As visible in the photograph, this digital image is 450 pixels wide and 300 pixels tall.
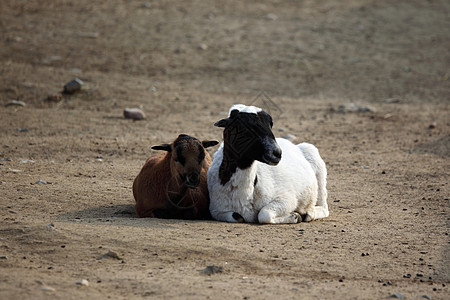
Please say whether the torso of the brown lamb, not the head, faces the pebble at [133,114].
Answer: no

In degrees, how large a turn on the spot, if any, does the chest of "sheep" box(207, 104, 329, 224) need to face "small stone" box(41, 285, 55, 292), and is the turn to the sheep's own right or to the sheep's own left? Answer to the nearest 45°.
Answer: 0° — it already faces it

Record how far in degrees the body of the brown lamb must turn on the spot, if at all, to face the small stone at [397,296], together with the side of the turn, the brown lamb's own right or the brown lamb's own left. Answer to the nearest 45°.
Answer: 0° — it already faces it

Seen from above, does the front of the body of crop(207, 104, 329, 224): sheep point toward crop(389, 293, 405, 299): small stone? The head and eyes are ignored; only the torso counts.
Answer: no

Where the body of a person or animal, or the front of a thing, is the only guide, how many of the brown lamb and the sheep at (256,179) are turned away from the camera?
0

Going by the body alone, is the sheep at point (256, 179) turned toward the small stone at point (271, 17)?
no

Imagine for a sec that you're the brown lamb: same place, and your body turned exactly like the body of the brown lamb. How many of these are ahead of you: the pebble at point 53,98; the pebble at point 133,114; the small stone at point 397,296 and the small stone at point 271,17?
1

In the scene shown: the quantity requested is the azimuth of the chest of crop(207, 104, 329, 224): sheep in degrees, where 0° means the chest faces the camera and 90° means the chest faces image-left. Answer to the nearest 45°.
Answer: approximately 45°

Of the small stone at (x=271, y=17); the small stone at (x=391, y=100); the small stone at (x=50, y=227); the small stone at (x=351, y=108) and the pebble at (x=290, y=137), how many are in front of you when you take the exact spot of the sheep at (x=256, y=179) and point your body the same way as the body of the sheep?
1

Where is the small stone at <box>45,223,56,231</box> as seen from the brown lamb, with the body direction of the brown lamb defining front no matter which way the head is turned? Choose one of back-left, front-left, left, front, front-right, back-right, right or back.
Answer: right

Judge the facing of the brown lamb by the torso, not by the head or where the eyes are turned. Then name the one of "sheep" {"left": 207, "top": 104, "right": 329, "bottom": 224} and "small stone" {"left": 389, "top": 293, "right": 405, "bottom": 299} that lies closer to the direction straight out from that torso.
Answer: the small stone

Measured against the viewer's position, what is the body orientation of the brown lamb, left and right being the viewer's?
facing the viewer and to the right of the viewer

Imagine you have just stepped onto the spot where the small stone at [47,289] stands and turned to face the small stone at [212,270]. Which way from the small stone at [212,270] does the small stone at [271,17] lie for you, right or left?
left

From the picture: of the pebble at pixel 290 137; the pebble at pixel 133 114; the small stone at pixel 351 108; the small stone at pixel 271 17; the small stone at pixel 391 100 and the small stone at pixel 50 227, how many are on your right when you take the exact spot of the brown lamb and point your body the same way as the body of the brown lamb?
1

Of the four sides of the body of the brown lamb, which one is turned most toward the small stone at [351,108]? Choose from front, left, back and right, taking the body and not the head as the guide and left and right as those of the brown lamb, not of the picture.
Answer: left

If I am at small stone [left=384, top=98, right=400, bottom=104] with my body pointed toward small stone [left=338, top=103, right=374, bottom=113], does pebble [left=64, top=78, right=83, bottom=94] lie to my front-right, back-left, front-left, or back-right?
front-right

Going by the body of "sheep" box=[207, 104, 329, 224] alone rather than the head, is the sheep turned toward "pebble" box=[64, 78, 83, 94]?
no
